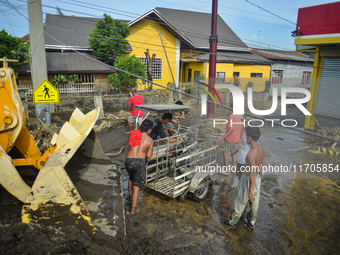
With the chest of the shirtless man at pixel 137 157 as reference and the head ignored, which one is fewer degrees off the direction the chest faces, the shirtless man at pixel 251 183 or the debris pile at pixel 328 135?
the debris pile

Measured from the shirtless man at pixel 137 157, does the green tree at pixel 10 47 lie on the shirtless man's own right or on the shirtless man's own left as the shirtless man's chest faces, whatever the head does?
on the shirtless man's own left

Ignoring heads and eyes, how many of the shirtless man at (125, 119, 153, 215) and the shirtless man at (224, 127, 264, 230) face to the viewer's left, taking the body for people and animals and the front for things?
1

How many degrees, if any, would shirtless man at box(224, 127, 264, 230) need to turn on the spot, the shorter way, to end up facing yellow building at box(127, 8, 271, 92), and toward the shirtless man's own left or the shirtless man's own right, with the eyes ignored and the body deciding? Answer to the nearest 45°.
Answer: approximately 90° to the shirtless man's own right

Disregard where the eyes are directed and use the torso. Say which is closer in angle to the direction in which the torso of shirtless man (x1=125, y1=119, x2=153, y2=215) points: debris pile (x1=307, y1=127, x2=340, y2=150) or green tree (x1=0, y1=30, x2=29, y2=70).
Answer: the debris pile

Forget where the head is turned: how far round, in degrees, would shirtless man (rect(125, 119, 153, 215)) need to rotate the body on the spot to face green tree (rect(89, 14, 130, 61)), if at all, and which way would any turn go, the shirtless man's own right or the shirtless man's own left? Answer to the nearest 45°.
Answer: approximately 45° to the shirtless man's own left

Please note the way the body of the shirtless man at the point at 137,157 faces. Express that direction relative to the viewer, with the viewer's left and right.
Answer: facing away from the viewer and to the right of the viewer

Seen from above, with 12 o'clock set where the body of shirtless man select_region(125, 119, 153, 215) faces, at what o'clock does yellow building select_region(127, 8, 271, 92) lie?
The yellow building is roughly at 11 o'clock from the shirtless man.

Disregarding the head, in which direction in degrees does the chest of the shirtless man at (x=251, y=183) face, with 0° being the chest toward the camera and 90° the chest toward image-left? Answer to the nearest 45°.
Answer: approximately 90°

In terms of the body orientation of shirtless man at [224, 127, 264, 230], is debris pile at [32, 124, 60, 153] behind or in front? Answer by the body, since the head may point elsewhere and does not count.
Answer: in front

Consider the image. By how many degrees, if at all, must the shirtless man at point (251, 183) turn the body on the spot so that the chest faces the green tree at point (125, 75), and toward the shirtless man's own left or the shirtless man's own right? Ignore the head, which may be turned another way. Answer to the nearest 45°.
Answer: approximately 45° to the shirtless man's own right

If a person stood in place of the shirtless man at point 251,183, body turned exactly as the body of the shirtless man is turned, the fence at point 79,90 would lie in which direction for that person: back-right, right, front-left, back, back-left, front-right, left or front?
front-right
